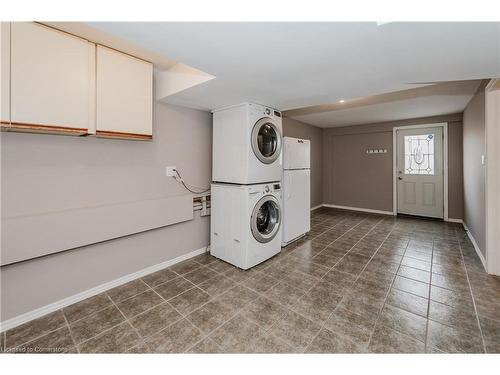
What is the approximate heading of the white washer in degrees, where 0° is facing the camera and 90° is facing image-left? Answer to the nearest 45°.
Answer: approximately 315°

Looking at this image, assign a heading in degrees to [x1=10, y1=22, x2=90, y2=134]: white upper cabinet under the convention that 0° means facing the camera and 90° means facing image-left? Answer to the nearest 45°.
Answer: approximately 315°

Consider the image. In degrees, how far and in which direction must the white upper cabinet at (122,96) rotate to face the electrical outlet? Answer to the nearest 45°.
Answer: approximately 90° to its left

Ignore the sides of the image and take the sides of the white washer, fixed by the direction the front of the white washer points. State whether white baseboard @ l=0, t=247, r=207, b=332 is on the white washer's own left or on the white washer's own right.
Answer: on the white washer's own right

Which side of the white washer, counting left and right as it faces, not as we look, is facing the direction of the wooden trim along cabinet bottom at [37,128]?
right
